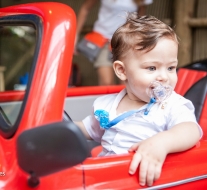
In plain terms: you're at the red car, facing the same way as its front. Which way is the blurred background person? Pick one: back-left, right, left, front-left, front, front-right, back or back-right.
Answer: back-right

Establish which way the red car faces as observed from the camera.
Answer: facing the viewer and to the left of the viewer
